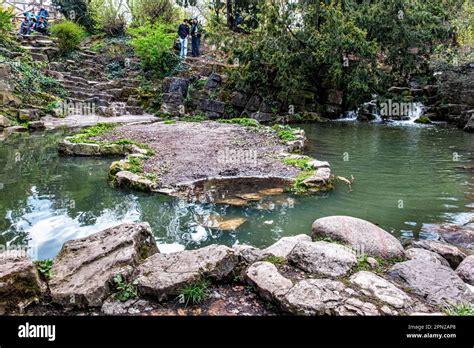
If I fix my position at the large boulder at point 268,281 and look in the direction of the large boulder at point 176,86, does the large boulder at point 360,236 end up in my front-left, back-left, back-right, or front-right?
front-right

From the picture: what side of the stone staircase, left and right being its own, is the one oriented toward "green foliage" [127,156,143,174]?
front

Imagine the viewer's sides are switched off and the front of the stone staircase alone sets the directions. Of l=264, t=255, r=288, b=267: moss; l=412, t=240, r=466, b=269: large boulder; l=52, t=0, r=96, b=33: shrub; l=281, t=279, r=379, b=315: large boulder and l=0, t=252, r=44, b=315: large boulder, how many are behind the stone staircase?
1

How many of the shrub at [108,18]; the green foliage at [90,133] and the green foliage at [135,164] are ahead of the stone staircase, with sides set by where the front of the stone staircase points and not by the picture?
2

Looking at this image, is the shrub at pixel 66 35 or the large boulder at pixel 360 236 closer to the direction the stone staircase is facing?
the large boulder

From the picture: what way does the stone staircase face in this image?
toward the camera

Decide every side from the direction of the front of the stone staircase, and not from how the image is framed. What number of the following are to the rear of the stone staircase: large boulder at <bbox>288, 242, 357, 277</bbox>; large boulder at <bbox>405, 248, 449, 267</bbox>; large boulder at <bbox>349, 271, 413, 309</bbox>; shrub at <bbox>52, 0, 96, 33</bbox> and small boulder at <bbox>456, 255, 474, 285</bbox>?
1

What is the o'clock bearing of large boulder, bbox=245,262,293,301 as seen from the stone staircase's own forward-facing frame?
The large boulder is roughly at 12 o'clock from the stone staircase.

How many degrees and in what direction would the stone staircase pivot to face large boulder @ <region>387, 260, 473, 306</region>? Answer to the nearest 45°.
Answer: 0° — it already faces it

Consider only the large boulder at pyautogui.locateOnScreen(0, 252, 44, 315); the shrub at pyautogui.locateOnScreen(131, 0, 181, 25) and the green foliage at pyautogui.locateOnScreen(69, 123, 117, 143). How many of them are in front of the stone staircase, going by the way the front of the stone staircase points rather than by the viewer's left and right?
2

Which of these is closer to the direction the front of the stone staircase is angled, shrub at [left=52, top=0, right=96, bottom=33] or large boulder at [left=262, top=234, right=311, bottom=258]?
the large boulder

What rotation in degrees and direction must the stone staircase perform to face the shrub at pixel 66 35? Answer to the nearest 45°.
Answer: approximately 180°

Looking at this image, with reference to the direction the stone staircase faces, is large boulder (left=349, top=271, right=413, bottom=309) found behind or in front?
in front

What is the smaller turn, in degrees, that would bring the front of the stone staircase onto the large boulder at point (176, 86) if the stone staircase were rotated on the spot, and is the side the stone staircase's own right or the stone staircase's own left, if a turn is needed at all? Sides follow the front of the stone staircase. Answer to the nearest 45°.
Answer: approximately 45° to the stone staircase's own left

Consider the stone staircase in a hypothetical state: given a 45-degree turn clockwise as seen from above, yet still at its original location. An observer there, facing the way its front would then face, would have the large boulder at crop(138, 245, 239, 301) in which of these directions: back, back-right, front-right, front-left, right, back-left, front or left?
front-left

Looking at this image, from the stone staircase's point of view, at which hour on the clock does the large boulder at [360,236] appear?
The large boulder is roughly at 12 o'clock from the stone staircase.

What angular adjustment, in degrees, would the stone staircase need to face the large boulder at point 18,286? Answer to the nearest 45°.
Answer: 0° — it already faces it

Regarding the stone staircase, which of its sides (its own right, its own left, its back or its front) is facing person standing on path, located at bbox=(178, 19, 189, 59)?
left

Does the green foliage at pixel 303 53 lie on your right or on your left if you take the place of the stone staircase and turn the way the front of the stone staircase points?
on your left

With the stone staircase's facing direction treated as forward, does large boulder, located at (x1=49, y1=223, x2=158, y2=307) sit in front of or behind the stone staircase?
in front
